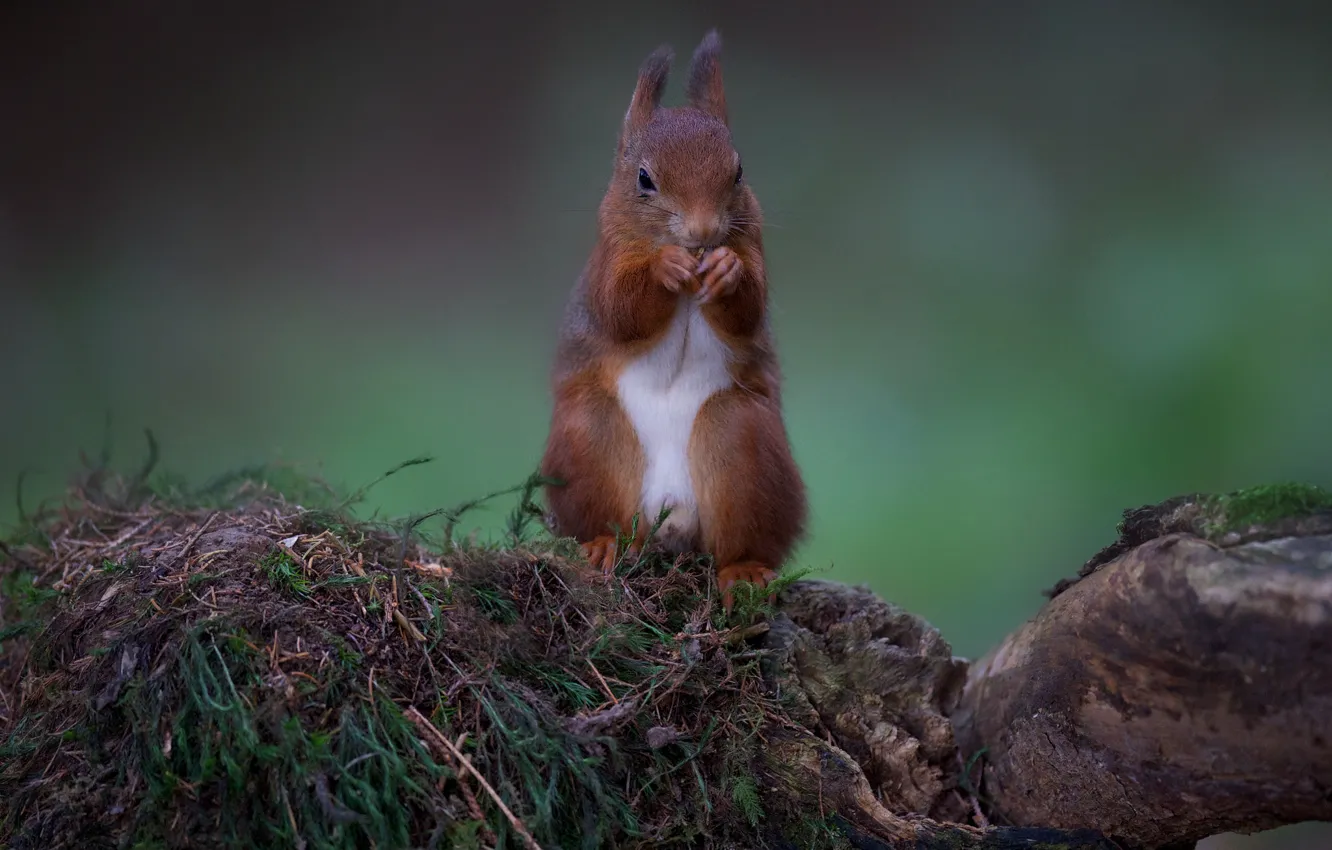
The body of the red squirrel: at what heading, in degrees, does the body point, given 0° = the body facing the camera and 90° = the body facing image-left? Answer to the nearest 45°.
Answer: approximately 0°

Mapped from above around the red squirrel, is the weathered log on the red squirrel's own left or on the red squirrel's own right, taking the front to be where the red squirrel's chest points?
on the red squirrel's own left
